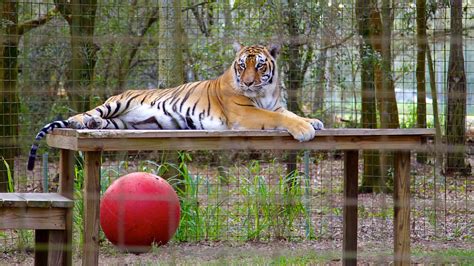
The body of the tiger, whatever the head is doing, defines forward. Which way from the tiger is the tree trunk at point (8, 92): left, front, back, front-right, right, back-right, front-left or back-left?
back-left

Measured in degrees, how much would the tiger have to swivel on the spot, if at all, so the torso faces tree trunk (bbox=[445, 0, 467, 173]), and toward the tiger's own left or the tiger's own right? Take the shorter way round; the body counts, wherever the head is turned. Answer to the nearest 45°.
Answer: approximately 45° to the tiger's own left

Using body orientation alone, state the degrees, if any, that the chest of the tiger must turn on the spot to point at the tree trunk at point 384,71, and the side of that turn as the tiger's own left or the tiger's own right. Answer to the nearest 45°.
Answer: approximately 45° to the tiger's own left

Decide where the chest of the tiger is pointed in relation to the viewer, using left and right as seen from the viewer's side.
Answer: facing to the right of the viewer

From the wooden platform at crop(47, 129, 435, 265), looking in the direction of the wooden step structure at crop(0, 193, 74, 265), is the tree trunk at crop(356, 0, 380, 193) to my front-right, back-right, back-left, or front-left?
back-right

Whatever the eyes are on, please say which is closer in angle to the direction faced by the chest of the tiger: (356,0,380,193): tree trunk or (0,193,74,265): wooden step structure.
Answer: the tree trunk

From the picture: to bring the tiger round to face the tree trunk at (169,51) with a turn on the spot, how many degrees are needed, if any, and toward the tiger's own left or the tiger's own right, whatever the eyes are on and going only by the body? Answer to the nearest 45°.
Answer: approximately 90° to the tiger's own left

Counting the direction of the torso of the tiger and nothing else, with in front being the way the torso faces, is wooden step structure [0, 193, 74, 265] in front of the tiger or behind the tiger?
behind

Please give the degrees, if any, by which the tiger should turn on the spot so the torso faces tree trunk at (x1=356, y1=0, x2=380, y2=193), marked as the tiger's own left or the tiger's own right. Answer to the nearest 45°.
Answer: approximately 45° to the tiger's own left

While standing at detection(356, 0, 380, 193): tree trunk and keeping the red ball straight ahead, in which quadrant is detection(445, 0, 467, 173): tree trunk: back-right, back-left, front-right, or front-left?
back-left
